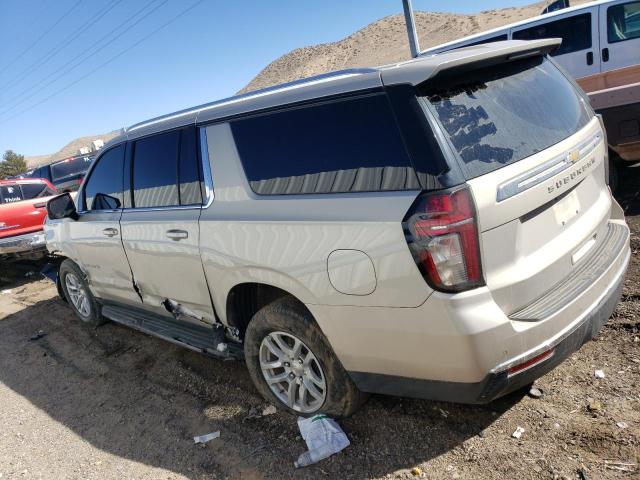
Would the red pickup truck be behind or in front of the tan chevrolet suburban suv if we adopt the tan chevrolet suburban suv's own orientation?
in front

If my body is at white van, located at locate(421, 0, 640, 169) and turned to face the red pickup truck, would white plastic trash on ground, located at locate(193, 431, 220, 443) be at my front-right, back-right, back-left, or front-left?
front-left

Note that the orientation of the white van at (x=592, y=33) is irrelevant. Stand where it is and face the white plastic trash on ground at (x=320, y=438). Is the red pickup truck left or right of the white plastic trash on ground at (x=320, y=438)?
right

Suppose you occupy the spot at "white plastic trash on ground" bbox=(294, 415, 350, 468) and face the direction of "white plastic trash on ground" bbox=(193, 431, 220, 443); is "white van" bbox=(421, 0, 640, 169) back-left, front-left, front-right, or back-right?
back-right

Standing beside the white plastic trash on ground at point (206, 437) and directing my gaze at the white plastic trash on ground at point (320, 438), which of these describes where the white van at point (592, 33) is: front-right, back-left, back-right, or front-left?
front-left

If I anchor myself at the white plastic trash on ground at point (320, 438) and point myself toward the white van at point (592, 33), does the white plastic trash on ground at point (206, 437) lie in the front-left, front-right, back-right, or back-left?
back-left

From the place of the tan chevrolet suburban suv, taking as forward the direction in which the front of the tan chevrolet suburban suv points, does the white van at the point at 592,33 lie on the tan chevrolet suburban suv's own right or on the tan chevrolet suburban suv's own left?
on the tan chevrolet suburban suv's own right

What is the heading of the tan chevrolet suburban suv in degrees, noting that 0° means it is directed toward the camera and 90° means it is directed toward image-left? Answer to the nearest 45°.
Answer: approximately 135°

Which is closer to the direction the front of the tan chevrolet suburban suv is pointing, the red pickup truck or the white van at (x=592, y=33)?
the red pickup truck
